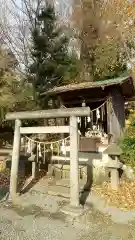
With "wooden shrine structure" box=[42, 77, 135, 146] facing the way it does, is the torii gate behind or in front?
in front

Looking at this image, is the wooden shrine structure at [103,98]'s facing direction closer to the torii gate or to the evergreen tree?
the torii gate

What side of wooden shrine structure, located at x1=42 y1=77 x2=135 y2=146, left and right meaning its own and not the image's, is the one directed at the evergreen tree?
right

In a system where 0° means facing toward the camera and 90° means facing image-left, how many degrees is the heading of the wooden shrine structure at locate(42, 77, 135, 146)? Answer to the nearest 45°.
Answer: approximately 45°

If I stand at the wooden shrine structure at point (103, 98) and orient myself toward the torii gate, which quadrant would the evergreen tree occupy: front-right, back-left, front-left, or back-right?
back-right
